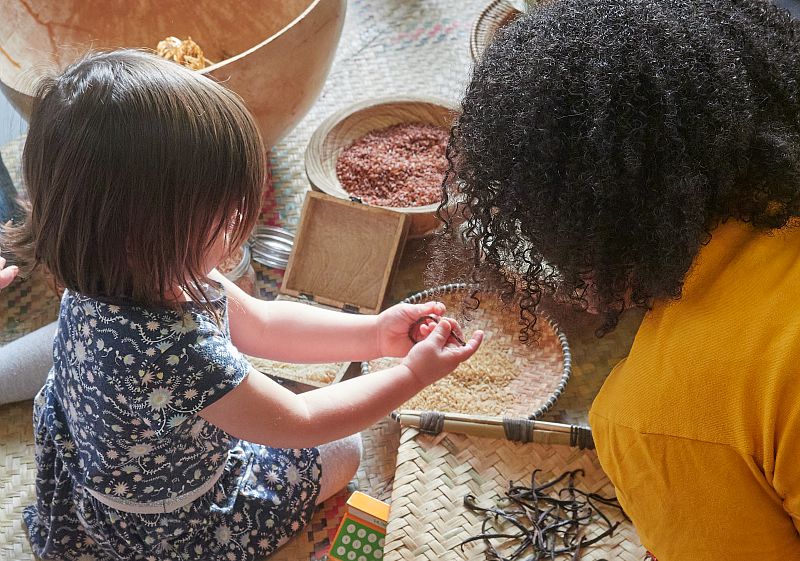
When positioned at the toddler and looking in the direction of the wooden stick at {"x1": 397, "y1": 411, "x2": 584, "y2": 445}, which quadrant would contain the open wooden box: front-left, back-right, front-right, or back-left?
front-left

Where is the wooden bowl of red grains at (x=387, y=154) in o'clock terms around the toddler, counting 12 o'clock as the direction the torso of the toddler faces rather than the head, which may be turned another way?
The wooden bowl of red grains is roughly at 11 o'clock from the toddler.

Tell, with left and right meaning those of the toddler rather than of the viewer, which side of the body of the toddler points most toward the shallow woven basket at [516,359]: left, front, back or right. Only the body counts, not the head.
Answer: front

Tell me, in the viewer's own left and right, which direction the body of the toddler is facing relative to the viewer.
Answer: facing away from the viewer and to the right of the viewer

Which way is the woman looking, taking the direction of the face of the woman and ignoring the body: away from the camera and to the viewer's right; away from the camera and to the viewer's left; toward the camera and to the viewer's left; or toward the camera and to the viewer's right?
away from the camera and to the viewer's left

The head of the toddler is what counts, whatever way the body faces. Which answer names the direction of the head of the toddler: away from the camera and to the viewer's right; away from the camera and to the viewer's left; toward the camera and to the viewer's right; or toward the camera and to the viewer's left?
away from the camera and to the viewer's right

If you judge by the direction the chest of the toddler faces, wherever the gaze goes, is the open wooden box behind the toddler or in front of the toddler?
in front

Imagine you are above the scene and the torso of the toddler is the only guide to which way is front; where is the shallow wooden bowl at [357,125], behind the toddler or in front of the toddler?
in front
